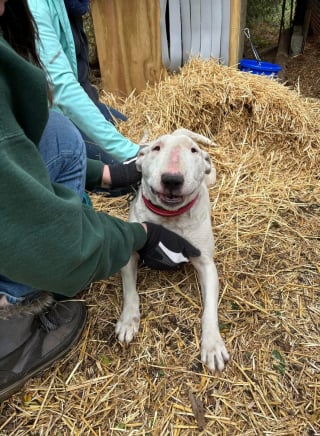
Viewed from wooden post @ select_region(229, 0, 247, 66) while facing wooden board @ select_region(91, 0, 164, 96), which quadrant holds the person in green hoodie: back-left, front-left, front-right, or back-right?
front-left

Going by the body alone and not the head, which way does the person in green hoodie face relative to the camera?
to the viewer's right

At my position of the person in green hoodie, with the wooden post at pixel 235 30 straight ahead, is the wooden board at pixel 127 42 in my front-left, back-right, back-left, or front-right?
front-left

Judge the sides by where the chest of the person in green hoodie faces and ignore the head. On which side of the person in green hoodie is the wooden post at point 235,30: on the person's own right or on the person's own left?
on the person's own left

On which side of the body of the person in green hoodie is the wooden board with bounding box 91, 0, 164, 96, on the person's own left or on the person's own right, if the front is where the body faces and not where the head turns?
on the person's own left
